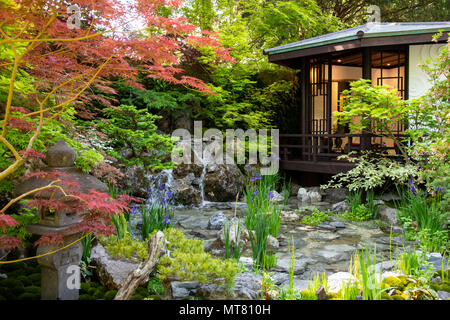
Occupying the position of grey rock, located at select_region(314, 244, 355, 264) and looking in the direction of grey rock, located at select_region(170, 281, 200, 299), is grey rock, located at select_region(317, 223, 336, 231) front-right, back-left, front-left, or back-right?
back-right

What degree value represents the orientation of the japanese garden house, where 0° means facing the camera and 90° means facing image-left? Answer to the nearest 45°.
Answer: approximately 45°

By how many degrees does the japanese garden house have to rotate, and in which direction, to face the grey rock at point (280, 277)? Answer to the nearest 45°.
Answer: approximately 45° to its left

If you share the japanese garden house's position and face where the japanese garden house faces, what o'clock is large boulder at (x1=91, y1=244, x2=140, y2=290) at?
The large boulder is roughly at 11 o'clock from the japanese garden house.

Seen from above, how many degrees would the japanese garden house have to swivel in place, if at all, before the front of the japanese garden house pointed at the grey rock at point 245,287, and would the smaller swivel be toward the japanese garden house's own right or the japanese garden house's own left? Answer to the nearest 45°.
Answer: approximately 45° to the japanese garden house's own left

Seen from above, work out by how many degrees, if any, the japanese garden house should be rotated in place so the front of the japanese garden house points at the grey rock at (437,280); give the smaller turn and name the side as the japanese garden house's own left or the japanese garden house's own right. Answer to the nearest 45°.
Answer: approximately 45° to the japanese garden house's own left

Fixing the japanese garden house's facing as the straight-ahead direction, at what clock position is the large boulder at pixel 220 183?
The large boulder is roughly at 1 o'clock from the japanese garden house.
